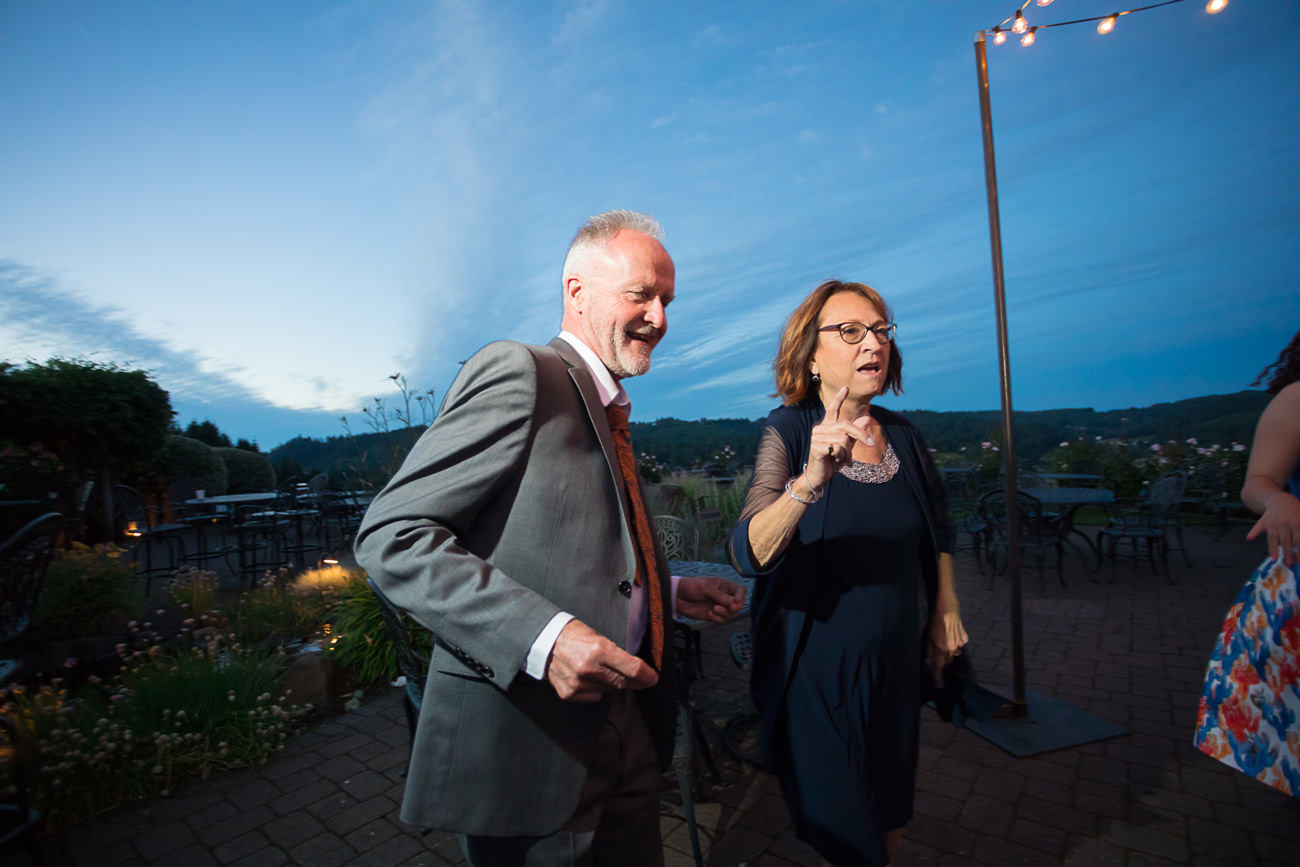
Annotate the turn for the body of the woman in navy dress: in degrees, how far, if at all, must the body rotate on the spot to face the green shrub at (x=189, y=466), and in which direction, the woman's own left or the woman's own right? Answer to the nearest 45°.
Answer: approximately 180°

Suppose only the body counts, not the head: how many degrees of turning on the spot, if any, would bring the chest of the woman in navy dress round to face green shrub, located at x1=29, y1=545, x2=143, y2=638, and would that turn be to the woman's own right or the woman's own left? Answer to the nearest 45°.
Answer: approximately 135° to the woman's own right

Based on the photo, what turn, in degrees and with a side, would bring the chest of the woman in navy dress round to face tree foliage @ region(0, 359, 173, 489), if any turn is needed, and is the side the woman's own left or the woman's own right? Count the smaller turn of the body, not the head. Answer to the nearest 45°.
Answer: approximately 135° to the woman's own right

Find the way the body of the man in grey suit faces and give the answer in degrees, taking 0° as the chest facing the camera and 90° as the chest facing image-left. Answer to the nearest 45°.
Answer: approximately 315°

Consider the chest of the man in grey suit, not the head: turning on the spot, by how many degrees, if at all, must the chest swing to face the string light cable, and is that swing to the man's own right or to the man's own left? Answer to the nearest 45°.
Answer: approximately 90° to the man's own left

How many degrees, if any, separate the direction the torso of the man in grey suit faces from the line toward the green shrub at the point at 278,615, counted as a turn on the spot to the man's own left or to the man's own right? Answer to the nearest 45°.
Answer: approximately 180°

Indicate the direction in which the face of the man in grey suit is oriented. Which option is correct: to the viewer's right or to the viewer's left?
to the viewer's right

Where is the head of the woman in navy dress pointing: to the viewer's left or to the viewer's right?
to the viewer's right

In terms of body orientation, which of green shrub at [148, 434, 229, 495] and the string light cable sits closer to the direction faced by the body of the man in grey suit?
the string light cable

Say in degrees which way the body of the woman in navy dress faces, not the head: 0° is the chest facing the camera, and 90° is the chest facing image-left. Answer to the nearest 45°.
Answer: approximately 315°
